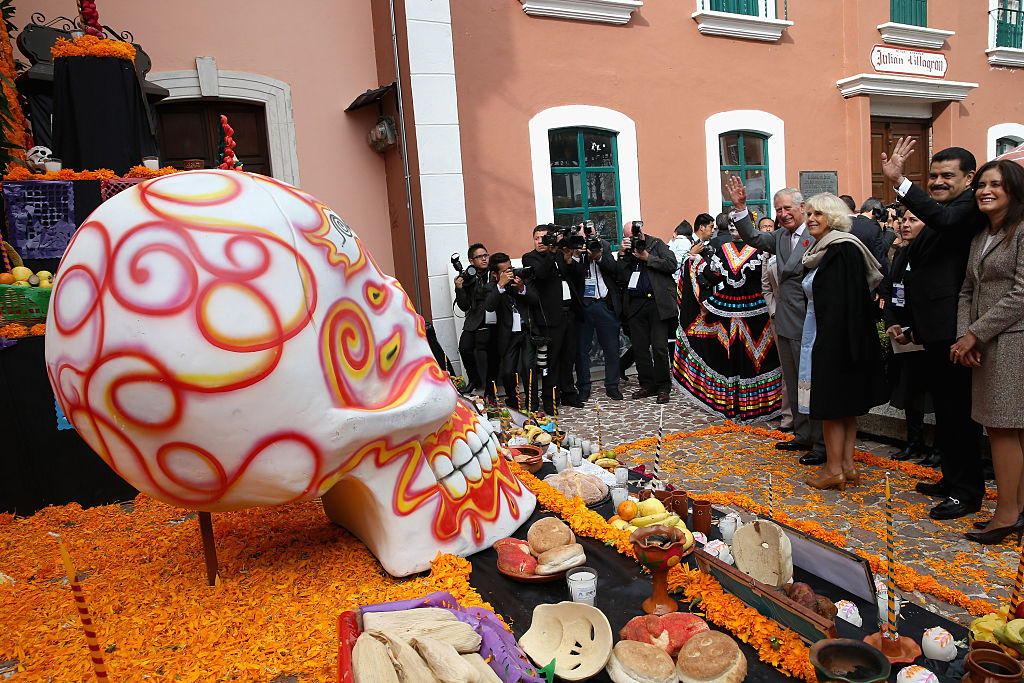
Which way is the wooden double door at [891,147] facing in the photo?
toward the camera

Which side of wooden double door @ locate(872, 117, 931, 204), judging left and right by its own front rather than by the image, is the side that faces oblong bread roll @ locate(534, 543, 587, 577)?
front

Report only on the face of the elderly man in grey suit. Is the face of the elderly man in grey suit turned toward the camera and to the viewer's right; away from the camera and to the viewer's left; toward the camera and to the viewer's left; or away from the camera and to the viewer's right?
toward the camera and to the viewer's left

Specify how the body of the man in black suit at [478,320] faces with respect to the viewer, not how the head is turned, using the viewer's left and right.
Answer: facing the viewer and to the right of the viewer

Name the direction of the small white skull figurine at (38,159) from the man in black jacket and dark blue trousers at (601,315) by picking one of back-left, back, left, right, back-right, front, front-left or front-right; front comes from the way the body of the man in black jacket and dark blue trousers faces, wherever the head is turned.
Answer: front-right

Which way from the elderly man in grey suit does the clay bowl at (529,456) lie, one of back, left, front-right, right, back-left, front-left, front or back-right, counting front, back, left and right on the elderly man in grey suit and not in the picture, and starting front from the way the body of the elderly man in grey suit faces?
front

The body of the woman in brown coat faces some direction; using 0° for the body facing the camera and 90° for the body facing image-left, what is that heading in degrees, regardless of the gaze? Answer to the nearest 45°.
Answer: approximately 45°

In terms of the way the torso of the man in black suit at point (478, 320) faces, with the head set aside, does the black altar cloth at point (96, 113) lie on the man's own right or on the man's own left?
on the man's own right

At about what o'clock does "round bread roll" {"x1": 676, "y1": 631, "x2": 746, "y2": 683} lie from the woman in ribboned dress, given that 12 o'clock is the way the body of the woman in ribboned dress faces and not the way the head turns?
The round bread roll is roughly at 12 o'clock from the woman in ribboned dress.
